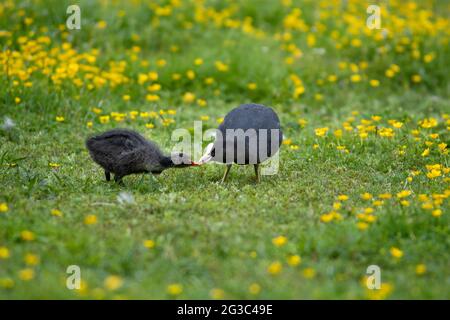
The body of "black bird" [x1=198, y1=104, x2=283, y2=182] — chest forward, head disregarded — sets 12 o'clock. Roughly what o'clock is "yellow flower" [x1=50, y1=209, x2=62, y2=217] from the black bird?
The yellow flower is roughly at 11 o'clock from the black bird.

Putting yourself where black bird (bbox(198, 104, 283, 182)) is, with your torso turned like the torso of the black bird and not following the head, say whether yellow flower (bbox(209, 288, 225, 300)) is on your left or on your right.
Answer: on your left

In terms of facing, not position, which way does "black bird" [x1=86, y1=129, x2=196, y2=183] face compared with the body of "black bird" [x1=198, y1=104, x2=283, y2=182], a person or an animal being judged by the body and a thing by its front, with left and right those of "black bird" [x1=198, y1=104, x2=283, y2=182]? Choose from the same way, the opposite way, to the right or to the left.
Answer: the opposite way

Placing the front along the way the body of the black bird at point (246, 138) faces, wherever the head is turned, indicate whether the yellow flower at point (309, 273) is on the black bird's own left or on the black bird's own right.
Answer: on the black bird's own left

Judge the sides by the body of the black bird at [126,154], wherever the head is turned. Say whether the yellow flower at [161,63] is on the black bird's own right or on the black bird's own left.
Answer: on the black bird's own left

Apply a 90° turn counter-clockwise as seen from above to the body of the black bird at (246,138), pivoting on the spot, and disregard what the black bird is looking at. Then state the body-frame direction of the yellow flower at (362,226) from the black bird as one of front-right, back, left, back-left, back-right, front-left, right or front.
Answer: front-left

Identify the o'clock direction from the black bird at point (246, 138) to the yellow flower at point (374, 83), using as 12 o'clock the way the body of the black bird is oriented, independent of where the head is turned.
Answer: The yellow flower is roughly at 4 o'clock from the black bird.

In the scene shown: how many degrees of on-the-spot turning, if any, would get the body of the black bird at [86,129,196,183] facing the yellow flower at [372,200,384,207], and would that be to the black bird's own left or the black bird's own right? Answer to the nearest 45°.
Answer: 0° — it already faces it

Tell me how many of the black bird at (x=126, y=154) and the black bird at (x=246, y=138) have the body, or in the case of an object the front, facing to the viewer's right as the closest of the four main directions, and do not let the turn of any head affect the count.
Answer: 1

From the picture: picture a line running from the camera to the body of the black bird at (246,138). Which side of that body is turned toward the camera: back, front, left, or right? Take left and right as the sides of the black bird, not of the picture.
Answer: left

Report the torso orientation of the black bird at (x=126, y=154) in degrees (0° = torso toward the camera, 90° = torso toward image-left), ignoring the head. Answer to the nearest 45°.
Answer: approximately 270°

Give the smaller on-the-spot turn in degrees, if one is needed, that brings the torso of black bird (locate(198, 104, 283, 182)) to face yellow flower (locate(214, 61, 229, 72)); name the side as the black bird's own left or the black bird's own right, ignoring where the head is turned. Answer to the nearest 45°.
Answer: approximately 90° to the black bird's own right
